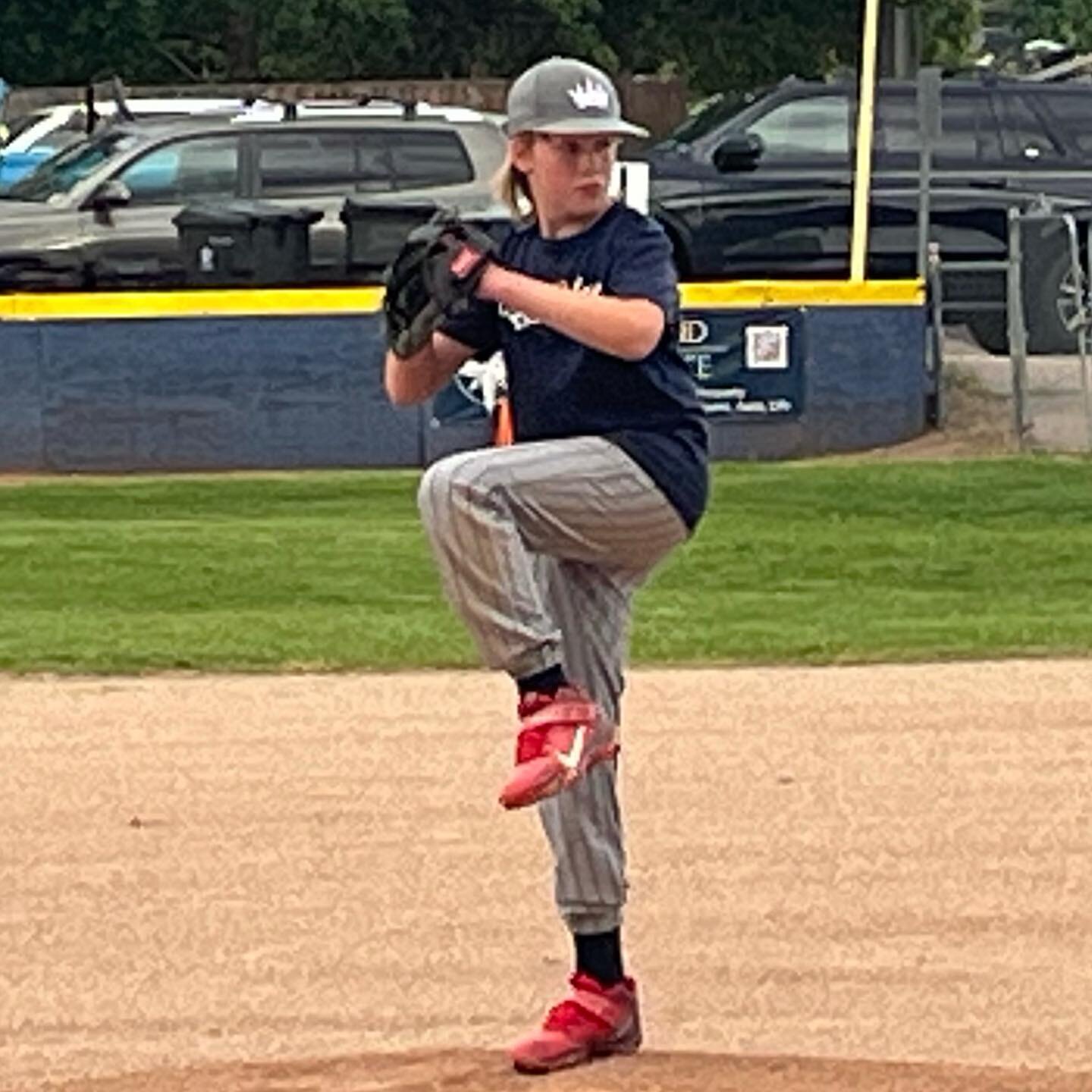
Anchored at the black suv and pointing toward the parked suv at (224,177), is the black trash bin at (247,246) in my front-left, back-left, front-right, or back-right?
front-left

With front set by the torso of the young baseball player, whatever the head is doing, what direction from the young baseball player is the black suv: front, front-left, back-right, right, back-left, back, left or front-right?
back-right

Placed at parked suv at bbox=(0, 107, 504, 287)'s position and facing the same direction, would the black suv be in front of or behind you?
behind

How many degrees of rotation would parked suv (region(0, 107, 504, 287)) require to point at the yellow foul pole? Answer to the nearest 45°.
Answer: approximately 135° to its left

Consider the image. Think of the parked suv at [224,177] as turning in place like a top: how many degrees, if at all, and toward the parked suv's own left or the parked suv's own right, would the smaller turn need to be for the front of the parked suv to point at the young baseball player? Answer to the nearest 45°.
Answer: approximately 90° to the parked suv's own left

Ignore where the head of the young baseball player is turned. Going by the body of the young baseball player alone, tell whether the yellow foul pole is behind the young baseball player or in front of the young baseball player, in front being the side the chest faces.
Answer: behind

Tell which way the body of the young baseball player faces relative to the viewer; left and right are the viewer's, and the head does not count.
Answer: facing the viewer and to the left of the viewer

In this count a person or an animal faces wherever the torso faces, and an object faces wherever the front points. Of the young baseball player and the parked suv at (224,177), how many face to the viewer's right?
0

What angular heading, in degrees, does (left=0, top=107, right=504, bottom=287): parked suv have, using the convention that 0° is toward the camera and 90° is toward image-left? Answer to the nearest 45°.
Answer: approximately 90°
